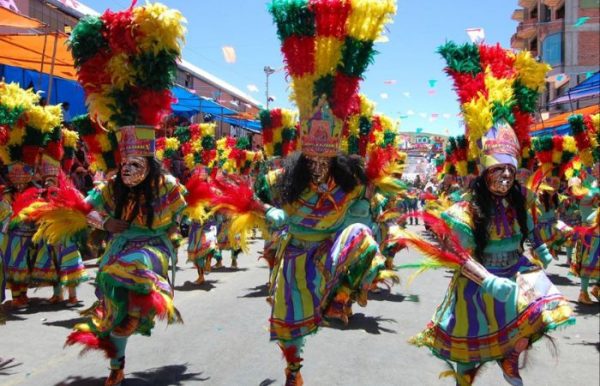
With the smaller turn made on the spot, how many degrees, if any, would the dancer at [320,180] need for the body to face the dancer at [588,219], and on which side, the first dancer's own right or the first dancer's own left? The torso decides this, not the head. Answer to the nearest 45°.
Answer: approximately 135° to the first dancer's own left

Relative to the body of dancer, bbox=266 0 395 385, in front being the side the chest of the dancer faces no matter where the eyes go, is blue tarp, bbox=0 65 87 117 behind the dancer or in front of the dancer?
behind

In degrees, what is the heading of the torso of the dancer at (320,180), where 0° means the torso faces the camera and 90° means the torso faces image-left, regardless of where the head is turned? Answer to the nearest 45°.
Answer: approximately 0°

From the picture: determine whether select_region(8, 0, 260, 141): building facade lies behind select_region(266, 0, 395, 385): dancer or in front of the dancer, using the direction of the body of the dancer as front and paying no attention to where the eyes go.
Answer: behind

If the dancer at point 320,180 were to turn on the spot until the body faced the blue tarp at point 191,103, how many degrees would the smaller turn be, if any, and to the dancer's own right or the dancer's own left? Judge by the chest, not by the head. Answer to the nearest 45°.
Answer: approximately 180°

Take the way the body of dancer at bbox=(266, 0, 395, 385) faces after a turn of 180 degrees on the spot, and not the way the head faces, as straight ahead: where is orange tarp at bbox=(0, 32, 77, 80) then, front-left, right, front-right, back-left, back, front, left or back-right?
front-left

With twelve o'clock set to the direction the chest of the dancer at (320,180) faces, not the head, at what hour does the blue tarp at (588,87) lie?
The blue tarp is roughly at 7 o'clock from the dancer.
